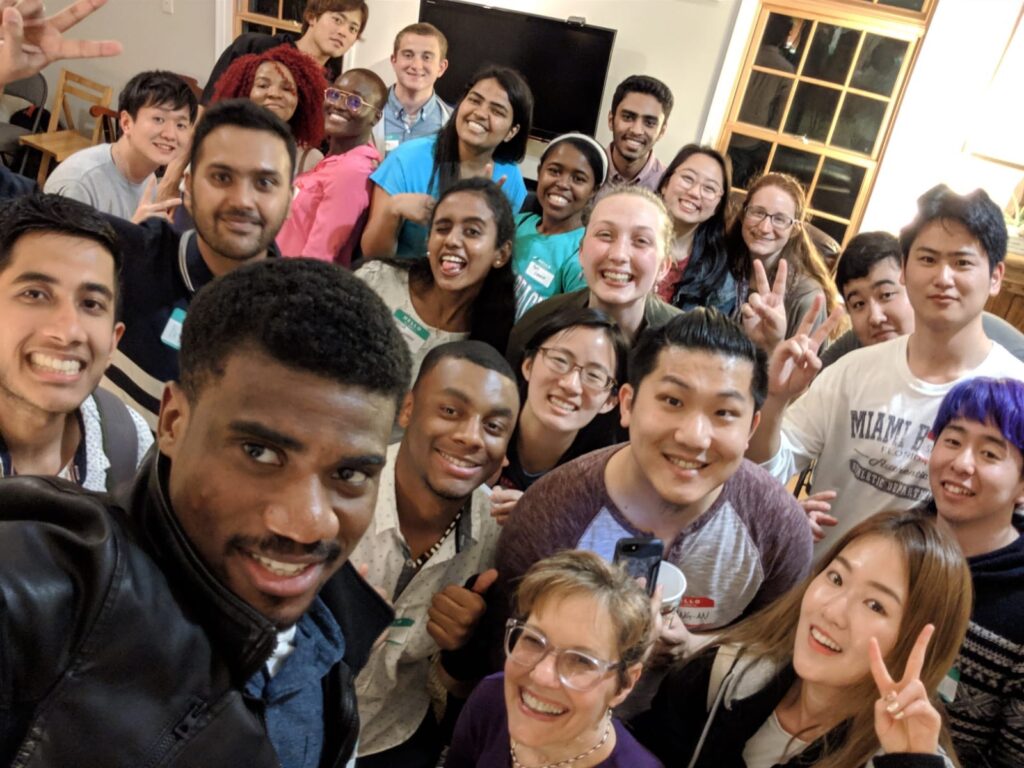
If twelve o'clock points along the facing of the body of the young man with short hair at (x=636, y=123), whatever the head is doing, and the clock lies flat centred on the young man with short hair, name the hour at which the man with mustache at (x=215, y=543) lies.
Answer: The man with mustache is roughly at 12 o'clock from the young man with short hair.

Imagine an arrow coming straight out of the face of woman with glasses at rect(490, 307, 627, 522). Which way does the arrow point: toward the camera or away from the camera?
toward the camera

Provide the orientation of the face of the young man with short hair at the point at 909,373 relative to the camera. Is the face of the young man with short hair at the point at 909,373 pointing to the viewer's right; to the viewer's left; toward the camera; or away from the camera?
toward the camera

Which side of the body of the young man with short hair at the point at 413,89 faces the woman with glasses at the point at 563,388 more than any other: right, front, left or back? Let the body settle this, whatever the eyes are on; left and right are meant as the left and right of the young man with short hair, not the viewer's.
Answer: front

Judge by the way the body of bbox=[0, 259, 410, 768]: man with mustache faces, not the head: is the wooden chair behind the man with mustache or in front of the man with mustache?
behind

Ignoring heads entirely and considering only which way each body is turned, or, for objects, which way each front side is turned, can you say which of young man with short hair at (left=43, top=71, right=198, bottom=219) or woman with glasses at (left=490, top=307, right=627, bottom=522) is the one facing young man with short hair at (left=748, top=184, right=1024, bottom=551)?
young man with short hair at (left=43, top=71, right=198, bottom=219)

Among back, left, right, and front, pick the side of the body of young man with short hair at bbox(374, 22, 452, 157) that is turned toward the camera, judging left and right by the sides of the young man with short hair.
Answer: front

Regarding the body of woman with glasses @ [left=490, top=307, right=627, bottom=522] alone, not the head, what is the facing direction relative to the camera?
toward the camera

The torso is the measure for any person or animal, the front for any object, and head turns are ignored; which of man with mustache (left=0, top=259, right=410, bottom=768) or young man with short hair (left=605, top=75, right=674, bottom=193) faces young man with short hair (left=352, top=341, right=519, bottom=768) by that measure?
young man with short hair (left=605, top=75, right=674, bottom=193)

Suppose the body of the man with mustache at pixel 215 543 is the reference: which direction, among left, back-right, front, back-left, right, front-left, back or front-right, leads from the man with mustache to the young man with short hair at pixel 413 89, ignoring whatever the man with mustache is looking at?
back-left

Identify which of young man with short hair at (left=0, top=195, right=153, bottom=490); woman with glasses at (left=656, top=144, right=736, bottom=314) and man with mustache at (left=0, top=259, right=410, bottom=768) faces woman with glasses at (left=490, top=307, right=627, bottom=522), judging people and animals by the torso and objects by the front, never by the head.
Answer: woman with glasses at (left=656, top=144, right=736, bottom=314)

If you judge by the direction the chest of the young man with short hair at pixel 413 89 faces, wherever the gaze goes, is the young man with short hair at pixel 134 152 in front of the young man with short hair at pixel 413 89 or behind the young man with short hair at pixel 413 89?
in front

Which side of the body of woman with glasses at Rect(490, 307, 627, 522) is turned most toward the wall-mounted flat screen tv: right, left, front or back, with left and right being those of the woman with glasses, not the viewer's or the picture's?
back

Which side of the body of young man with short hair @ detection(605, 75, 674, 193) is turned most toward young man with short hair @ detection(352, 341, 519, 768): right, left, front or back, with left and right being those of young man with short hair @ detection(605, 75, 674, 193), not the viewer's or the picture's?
front

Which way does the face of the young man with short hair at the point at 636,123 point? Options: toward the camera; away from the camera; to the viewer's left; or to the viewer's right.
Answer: toward the camera

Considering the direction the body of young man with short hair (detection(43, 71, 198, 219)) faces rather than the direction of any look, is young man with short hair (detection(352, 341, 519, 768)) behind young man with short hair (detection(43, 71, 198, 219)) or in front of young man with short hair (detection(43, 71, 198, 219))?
in front

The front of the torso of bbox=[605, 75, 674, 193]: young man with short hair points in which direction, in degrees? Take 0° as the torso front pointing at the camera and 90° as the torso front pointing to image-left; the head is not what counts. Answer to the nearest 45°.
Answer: approximately 0°

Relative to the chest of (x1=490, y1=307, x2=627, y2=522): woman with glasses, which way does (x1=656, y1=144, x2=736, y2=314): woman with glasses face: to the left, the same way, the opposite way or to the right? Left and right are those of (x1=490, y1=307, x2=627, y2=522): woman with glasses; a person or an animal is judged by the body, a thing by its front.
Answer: the same way

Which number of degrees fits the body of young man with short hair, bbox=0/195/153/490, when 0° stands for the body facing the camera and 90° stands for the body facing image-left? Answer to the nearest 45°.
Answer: approximately 0°

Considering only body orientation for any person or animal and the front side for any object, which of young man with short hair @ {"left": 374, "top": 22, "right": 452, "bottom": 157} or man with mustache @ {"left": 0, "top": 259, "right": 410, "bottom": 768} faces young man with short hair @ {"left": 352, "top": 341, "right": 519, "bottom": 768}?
young man with short hair @ {"left": 374, "top": 22, "right": 452, "bottom": 157}
